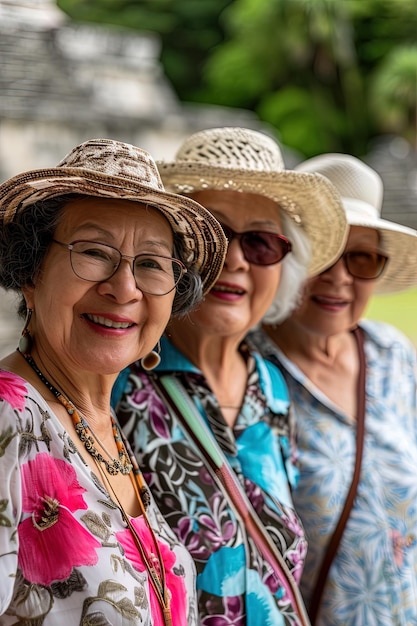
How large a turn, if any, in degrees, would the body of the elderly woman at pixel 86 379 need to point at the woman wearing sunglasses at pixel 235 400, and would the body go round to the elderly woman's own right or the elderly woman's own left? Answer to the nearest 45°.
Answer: approximately 90° to the elderly woman's own left

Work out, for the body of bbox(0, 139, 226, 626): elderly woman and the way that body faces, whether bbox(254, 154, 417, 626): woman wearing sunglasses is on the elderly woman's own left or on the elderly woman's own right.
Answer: on the elderly woman's own left

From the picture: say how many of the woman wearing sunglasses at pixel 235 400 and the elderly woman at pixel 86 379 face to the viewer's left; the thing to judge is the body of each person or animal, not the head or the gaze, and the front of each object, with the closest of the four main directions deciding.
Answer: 0

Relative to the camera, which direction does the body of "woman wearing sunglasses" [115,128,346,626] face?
toward the camera

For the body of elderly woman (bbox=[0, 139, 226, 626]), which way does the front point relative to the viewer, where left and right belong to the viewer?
facing the viewer and to the right of the viewer
